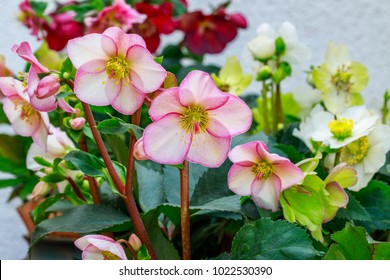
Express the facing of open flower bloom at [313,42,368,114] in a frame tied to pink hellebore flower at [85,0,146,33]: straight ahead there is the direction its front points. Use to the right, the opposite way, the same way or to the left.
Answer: the same way

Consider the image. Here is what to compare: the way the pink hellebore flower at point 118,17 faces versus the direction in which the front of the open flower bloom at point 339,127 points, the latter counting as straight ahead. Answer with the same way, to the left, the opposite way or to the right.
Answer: the same way

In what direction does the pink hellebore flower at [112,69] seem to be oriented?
toward the camera

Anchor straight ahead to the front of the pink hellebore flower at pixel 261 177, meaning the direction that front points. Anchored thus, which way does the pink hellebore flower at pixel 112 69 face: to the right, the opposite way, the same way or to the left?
the same way

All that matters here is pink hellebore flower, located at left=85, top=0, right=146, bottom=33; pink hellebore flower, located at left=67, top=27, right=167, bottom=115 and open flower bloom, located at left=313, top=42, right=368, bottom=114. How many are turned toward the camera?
3

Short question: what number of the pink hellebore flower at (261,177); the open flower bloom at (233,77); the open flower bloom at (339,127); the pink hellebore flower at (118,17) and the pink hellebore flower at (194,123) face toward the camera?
5

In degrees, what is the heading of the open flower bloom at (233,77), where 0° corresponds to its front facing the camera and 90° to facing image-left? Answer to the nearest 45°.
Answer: approximately 0°

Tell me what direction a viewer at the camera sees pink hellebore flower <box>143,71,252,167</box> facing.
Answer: facing the viewer

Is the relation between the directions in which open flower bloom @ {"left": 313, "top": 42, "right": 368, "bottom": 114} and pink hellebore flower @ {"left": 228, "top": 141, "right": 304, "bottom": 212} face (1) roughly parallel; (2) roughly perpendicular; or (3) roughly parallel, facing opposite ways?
roughly parallel
